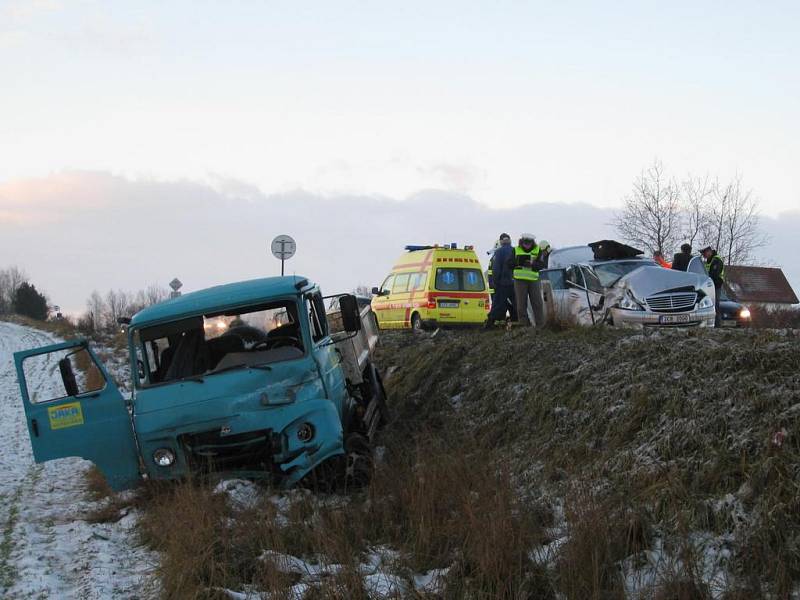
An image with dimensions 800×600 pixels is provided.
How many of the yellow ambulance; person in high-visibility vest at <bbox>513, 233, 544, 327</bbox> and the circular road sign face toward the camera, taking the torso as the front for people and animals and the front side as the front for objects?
1

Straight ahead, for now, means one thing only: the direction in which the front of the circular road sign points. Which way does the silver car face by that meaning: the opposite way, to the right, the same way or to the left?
the opposite way

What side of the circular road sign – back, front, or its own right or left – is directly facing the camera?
back

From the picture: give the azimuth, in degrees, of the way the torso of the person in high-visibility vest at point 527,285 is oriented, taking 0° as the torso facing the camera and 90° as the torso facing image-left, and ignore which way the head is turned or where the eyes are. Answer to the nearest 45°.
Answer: approximately 0°

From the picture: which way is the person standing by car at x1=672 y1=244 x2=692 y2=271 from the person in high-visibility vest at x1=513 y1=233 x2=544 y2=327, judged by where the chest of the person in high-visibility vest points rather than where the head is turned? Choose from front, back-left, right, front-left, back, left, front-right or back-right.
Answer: back-left

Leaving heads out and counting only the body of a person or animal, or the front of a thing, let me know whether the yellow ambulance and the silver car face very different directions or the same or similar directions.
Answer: very different directions

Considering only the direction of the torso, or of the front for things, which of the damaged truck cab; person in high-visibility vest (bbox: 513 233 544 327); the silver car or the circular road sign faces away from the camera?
the circular road sign
